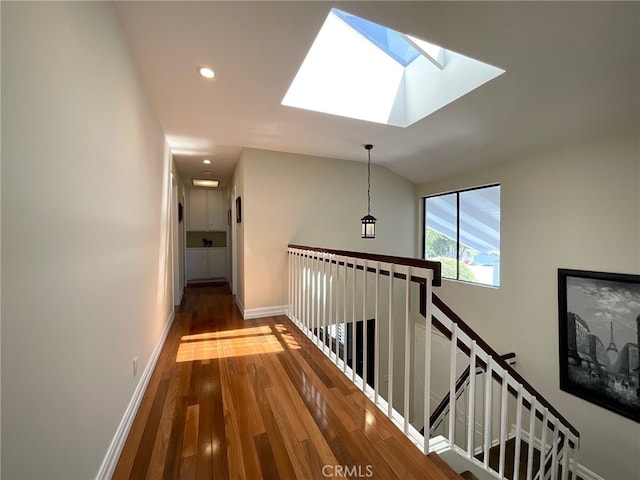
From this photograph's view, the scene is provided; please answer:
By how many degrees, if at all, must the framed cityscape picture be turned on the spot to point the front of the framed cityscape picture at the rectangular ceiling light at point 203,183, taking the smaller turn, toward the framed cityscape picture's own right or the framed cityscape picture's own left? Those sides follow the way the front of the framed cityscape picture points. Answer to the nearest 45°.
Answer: approximately 45° to the framed cityscape picture's own right

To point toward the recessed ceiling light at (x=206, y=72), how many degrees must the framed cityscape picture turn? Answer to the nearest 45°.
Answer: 0° — it already faces it

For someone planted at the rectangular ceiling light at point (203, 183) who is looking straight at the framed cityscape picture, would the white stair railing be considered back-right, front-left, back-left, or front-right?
front-right

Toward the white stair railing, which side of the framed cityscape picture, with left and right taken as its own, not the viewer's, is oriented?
front

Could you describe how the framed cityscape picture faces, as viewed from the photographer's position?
facing the viewer and to the left of the viewer
